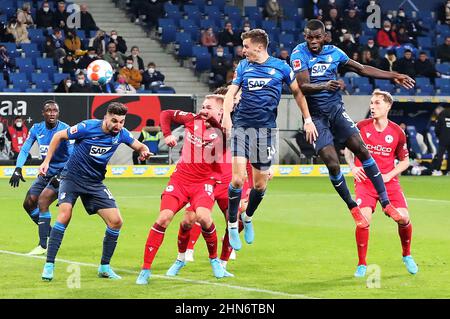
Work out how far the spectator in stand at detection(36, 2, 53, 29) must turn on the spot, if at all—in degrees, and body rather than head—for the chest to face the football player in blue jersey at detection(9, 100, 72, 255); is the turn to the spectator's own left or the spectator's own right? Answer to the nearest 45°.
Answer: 0° — they already face them

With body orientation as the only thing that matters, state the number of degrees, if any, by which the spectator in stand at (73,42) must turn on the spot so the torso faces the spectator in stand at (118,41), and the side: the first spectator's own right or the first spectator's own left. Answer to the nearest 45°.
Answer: approximately 45° to the first spectator's own left

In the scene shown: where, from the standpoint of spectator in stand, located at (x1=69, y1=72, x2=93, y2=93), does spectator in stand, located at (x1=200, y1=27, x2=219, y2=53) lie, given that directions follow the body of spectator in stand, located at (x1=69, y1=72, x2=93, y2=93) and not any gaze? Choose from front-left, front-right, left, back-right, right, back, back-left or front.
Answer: back-left

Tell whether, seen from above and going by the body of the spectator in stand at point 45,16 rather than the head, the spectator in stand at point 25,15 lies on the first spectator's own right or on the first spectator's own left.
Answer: on the first spectator's own right

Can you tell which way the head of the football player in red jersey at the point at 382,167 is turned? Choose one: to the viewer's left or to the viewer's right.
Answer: to the viewer's left

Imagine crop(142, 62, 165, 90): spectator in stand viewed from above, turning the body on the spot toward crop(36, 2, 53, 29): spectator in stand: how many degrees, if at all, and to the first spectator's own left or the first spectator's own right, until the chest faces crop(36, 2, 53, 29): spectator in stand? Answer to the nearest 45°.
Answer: approximately 90° to the first spectator's own right

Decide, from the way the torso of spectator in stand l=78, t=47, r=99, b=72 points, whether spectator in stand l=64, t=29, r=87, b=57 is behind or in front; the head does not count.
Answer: behind

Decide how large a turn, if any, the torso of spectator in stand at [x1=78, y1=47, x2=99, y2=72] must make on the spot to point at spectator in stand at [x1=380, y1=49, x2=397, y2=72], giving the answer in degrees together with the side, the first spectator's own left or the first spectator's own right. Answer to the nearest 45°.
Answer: approximately 45° to the first spectator's own left
